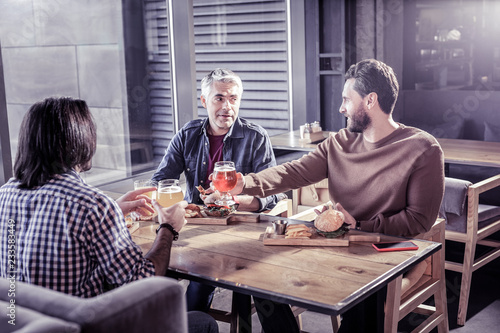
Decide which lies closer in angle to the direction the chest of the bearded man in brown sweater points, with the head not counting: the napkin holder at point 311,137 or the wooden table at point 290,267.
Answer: the wooden table

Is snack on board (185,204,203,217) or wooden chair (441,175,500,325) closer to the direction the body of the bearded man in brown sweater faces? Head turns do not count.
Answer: the snack on board

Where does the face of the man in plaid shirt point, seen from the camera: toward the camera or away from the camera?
away from the camera

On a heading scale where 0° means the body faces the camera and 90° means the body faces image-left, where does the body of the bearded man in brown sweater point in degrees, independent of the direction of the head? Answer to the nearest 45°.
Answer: approximately 45°

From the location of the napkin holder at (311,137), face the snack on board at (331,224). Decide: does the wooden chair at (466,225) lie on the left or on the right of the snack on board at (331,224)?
left

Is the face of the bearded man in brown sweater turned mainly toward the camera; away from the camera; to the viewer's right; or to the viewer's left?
to the viewer's left

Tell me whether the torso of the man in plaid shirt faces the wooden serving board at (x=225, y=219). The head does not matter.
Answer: yes
